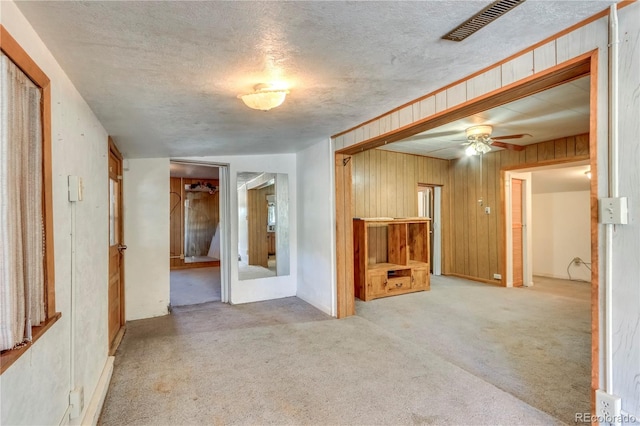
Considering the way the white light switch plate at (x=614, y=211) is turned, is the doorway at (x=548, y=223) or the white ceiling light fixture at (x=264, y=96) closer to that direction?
the white ceiling light fixture

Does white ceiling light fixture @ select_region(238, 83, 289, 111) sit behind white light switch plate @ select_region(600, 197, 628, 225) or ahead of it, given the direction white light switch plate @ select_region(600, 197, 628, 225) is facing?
ahead

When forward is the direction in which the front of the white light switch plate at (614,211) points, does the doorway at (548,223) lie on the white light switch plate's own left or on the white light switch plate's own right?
on the white light switch plate's own right

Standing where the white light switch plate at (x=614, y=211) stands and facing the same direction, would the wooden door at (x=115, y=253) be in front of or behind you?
in front

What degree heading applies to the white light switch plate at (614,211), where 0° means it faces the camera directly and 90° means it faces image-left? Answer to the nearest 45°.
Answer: approximately 45°

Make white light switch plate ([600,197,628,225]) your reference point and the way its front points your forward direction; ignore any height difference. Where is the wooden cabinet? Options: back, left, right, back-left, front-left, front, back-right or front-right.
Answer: right

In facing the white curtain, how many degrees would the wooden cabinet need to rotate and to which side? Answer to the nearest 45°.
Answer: approximately 45° to its right

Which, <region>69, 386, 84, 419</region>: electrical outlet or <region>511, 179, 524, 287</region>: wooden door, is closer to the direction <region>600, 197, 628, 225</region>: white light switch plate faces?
the electrical outlet

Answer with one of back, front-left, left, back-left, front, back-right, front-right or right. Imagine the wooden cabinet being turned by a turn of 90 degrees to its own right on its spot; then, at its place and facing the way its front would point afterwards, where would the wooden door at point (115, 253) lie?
front

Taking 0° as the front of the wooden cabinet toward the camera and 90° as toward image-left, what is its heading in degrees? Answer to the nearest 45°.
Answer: approximately 315°

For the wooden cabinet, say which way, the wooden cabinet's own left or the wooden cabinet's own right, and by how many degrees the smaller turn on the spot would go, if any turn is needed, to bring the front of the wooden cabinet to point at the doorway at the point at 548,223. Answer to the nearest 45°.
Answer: approximately 90° to the wooden cabinet's own left
